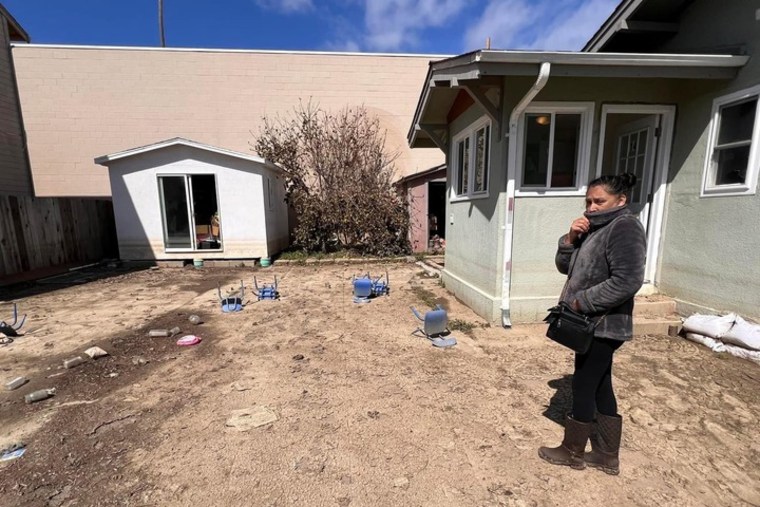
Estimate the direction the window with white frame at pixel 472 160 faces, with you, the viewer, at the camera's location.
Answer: facing the viewer and to the left of the viewer

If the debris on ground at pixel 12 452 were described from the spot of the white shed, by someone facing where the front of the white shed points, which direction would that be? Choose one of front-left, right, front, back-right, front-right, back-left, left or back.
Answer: front

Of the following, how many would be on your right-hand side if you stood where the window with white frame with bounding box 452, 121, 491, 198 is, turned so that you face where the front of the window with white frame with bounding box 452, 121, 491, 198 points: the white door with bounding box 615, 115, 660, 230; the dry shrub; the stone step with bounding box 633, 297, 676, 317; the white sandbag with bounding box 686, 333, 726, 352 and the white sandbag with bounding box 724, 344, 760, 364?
1

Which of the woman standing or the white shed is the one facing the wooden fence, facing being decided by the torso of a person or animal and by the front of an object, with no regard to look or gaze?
the woman standing

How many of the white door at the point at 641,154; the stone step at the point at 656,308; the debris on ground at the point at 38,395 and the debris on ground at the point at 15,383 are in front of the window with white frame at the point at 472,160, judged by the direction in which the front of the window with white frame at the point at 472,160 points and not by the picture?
2

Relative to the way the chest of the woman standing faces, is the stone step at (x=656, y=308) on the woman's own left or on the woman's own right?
on the woman's own right

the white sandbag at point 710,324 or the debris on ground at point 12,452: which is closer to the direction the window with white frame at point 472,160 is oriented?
the debris on ground

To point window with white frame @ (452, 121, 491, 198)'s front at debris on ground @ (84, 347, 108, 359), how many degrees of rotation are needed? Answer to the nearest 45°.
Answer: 0° — it already faces it

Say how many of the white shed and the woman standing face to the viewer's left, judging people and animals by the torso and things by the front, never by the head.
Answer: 1

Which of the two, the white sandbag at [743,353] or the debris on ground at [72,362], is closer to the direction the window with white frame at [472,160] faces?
the debris on ground

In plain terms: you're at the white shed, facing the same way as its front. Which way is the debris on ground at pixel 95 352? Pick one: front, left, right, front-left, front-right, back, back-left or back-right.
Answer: front

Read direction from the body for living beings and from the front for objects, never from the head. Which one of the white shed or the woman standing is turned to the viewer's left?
the woman standing

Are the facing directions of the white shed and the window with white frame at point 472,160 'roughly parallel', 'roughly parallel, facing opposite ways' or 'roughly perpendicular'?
roughly perpendicular

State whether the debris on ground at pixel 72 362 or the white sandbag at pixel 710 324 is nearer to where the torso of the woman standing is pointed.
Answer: the debris on ground

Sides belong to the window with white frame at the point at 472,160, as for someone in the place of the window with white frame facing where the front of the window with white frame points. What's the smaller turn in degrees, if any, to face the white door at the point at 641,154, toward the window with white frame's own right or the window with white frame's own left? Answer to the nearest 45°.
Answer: approximately 135° to the window with white frame's own left

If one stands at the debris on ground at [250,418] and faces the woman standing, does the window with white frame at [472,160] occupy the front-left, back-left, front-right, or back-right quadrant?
front-left
